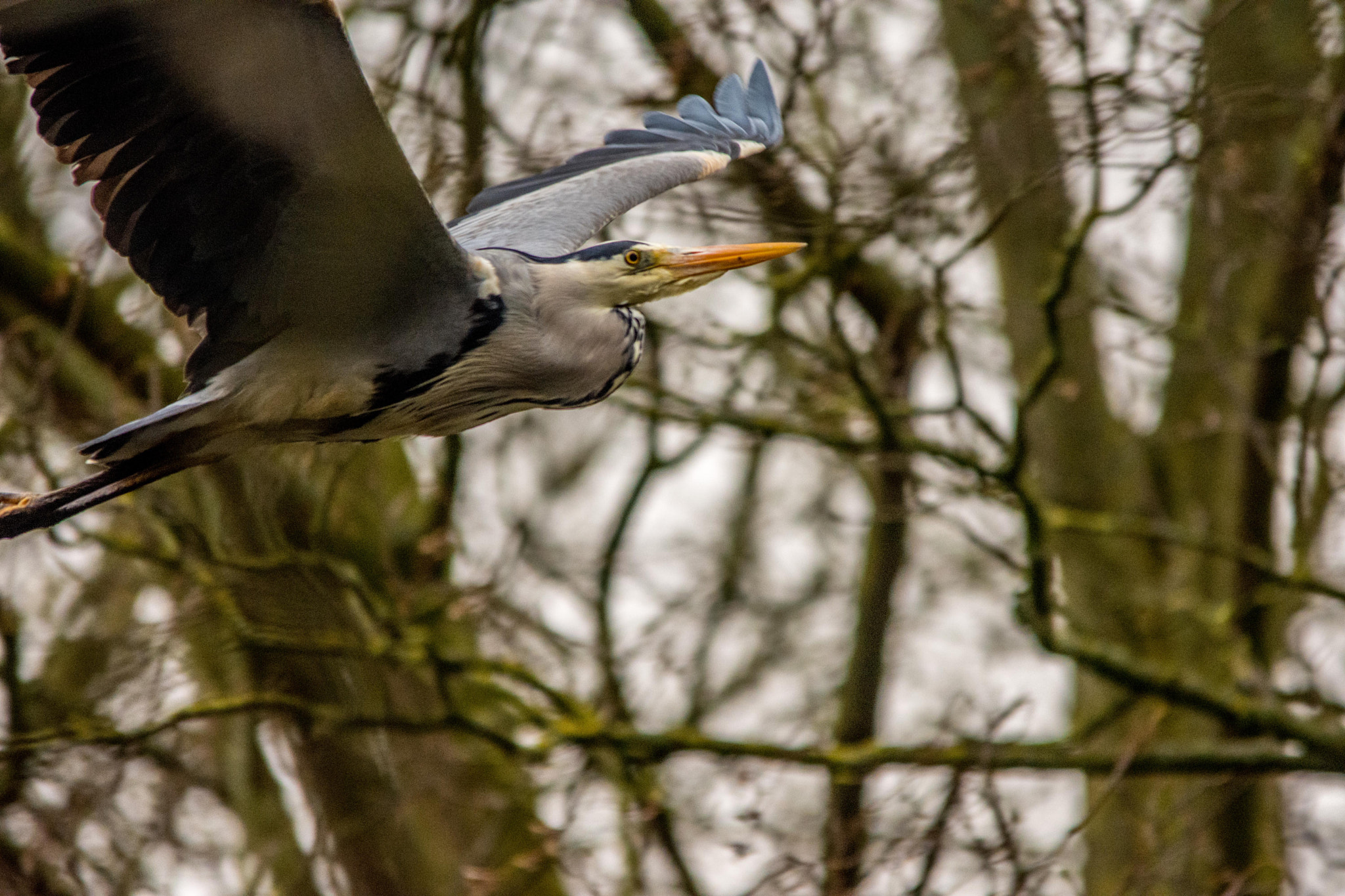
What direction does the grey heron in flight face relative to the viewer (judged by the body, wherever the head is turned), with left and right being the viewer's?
facing to the right of the viewer
